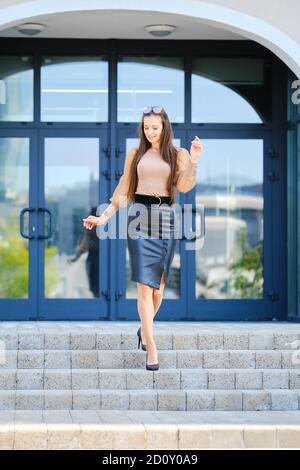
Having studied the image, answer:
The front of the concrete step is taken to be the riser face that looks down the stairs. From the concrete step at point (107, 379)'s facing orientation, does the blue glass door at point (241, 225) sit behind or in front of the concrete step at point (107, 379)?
behind

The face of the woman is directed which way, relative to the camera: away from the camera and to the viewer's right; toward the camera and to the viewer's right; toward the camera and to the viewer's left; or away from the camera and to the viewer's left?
toward the camera and to the viewer's left

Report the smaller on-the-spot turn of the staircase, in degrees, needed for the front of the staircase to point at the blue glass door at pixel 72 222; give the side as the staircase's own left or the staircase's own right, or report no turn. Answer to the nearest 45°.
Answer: approximately 180°

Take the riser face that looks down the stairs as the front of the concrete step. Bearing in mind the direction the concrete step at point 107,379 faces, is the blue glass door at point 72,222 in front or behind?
behind

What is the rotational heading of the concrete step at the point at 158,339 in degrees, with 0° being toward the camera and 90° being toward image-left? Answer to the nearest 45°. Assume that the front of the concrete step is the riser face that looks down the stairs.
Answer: approximately 0°

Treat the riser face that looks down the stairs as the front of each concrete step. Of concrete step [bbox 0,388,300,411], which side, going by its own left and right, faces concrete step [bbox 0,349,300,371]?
back

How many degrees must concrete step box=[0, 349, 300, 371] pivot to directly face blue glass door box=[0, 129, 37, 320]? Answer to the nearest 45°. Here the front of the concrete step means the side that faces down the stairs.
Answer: approximately 135° to its right

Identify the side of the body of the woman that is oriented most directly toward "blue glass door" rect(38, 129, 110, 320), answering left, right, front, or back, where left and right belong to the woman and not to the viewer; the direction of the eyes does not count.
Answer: back
